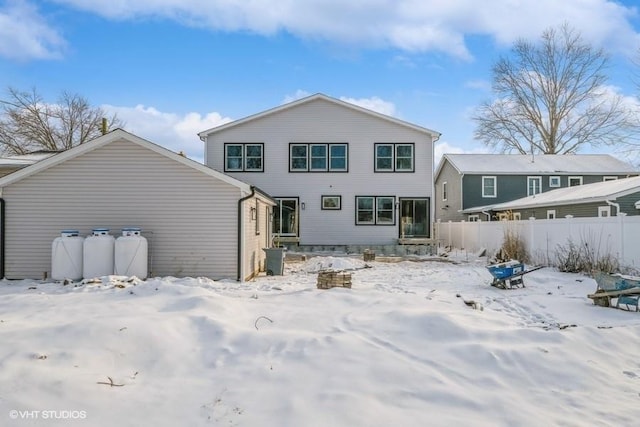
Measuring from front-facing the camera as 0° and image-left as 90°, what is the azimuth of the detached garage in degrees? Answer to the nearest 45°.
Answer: approximately 180°

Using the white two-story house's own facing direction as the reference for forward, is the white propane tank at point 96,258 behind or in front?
behind

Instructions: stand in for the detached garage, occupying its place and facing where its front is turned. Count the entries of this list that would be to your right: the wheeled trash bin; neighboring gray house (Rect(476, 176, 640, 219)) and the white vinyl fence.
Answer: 3

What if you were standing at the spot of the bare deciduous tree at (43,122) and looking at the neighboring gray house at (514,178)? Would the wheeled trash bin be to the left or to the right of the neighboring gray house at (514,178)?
right

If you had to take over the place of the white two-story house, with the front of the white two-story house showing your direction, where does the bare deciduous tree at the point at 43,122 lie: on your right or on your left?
on your left

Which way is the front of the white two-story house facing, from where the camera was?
facing away from the viewer

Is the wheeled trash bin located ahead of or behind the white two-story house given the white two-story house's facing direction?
behind

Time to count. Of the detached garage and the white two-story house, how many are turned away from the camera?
2

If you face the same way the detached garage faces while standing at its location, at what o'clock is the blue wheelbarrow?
The blue wheelbarrow is roughly at 4 o'clock from the detached garage.

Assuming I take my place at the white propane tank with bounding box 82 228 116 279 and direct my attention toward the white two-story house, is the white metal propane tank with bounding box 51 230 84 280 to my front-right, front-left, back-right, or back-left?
back-left
